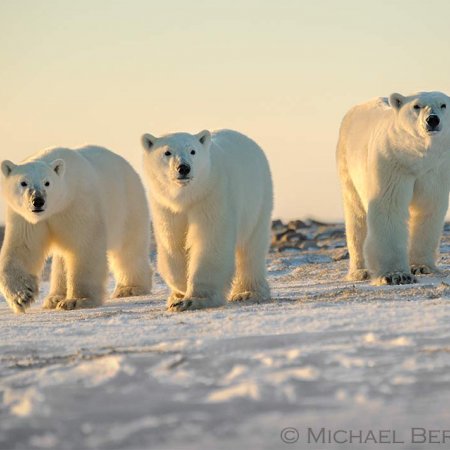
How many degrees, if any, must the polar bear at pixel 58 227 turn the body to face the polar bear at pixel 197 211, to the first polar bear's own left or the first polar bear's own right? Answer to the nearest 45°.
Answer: approximately 90° to the first polar bear's own left

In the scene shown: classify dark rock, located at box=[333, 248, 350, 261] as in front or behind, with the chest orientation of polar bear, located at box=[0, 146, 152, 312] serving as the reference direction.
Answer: behind

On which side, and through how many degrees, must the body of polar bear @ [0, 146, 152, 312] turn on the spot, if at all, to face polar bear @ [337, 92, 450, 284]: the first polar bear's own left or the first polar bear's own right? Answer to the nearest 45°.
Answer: approximately 135° to the first polar bear's own left

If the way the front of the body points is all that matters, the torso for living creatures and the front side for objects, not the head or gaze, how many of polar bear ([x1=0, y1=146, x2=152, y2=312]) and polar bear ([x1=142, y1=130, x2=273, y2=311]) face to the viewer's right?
0

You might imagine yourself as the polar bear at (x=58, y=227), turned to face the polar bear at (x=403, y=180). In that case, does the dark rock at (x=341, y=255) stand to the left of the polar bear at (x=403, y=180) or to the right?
left

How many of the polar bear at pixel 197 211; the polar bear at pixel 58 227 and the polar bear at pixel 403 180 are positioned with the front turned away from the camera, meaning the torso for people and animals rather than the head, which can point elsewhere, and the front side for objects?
0

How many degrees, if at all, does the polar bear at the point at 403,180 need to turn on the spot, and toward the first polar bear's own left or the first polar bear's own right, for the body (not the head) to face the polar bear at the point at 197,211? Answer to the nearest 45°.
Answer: approximately 90° to the first polar bear's own right

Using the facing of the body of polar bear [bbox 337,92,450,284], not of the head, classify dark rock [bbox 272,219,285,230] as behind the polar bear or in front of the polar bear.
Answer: behind

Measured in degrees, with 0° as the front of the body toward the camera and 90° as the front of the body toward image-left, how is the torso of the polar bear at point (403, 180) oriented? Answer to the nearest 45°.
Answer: approximately 315°

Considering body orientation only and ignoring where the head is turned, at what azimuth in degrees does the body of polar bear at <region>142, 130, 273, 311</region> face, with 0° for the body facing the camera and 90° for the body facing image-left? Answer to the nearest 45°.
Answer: approximately 45°

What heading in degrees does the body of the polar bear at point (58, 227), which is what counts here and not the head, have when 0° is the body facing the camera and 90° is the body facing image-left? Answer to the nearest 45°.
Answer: approximately 45°

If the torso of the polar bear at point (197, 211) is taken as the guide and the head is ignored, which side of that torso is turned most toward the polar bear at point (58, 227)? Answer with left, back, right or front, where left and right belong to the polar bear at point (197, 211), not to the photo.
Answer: right

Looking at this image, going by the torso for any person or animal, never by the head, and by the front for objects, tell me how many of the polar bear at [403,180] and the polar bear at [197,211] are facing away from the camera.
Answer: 0

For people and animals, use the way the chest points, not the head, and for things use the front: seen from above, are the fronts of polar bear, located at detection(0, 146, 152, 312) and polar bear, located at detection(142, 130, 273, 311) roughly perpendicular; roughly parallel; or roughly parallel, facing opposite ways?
roughly parallel
